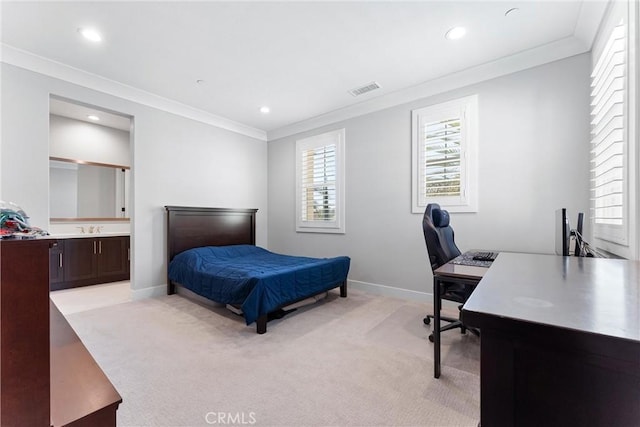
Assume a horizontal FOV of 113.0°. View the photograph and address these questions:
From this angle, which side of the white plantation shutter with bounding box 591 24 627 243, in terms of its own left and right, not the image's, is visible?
left

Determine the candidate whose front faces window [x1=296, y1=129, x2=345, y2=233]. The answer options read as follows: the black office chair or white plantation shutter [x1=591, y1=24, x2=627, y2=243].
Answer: the white plantation shutter

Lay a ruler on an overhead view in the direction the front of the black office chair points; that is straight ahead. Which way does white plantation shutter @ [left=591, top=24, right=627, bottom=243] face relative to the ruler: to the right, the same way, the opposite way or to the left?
the opposite way

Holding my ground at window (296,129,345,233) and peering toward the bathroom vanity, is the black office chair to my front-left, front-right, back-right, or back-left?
back-left

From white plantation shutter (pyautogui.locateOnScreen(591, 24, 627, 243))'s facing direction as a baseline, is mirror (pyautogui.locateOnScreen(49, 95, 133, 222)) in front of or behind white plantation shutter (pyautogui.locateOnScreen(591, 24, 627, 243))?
in front

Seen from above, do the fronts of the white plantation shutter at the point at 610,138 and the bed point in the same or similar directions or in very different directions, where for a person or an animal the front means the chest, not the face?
very different directions

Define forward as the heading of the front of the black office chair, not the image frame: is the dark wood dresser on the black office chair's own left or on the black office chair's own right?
on the black office chair's own right

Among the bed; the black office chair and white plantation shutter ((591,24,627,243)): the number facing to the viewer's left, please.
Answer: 1

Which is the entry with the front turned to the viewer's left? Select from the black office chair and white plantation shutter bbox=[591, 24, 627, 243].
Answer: the white plantation shutter

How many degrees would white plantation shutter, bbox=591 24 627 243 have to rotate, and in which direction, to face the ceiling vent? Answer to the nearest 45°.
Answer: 0° — it already faces it

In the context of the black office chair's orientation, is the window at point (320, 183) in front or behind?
behind

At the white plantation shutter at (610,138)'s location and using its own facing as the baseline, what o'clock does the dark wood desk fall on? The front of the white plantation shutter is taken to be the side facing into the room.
The dark wood desk is roughly at 9 o'clock from the white plantation shutter.
